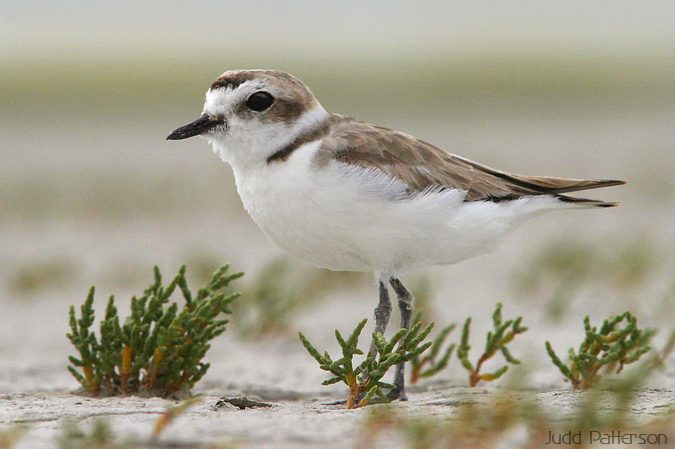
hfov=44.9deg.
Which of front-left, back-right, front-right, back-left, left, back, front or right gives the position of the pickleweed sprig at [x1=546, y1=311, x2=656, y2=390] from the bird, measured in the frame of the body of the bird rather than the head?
back

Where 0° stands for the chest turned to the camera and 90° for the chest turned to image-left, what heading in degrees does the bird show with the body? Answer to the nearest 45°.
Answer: approximately 90°

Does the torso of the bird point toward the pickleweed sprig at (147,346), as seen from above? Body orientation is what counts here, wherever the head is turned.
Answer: yes
